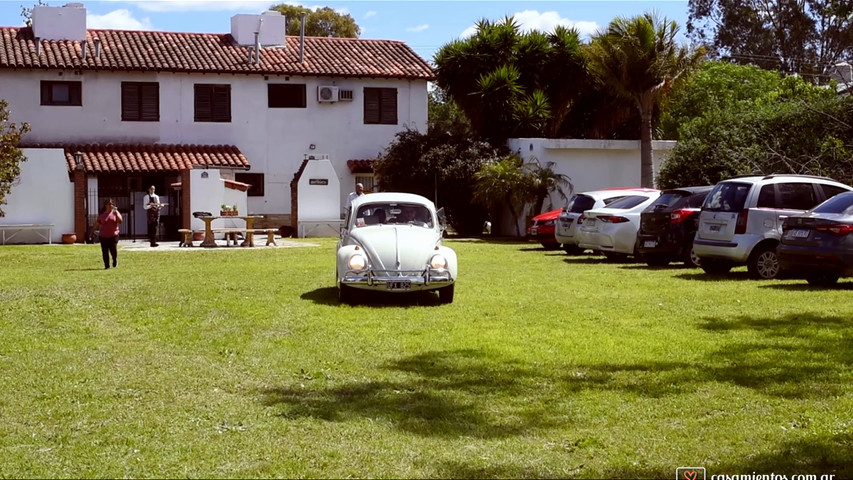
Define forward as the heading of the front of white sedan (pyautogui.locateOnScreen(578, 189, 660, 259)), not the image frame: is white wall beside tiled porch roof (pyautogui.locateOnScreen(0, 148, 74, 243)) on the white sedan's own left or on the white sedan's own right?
on the white sedan's own left

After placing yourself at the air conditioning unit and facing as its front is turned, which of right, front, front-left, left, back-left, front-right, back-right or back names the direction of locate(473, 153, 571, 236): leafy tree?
front-left

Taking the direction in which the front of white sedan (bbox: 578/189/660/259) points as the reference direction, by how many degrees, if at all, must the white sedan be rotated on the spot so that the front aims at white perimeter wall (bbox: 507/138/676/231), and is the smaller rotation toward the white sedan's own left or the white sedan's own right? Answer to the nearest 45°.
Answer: approximately 45° to the white sedan's own left

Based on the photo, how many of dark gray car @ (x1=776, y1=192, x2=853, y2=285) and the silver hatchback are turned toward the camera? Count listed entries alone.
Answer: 0

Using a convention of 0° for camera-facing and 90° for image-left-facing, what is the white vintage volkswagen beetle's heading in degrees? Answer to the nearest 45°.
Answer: approximately 0°

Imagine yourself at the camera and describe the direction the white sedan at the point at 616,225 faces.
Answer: facing away from the viewer and to the right of the viewer

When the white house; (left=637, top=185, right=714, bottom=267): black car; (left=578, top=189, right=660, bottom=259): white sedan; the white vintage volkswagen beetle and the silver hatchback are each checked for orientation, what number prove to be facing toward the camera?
2

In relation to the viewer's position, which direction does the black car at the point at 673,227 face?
facing away from the viewer and to the right of the viewer

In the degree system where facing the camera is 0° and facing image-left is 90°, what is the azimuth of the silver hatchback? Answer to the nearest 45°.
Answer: approximately 225°

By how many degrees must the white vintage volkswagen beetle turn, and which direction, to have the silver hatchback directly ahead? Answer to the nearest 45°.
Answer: approximately 135° to its left

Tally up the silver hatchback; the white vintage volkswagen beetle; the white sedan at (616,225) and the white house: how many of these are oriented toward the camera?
2

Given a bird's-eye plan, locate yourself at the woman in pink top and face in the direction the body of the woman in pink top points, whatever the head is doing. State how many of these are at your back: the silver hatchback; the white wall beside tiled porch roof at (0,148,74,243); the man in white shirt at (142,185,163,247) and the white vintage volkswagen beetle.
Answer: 2

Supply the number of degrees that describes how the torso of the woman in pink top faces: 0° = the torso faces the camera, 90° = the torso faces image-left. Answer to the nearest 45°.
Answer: approximately 0°

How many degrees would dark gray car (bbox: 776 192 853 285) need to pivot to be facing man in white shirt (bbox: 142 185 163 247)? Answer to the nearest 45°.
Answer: approximately 90° to its left

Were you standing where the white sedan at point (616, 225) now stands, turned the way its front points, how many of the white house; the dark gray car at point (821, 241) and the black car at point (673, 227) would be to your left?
1

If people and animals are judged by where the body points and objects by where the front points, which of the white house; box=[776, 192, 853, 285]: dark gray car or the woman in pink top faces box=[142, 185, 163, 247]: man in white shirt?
the white house

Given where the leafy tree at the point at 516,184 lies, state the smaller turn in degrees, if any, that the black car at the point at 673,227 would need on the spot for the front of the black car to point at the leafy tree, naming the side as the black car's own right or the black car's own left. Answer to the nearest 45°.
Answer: approximately 45° to the black car's own left

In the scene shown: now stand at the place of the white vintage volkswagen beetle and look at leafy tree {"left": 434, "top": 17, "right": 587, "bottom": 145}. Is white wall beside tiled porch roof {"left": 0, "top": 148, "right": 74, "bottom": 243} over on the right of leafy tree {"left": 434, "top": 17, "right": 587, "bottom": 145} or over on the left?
left
